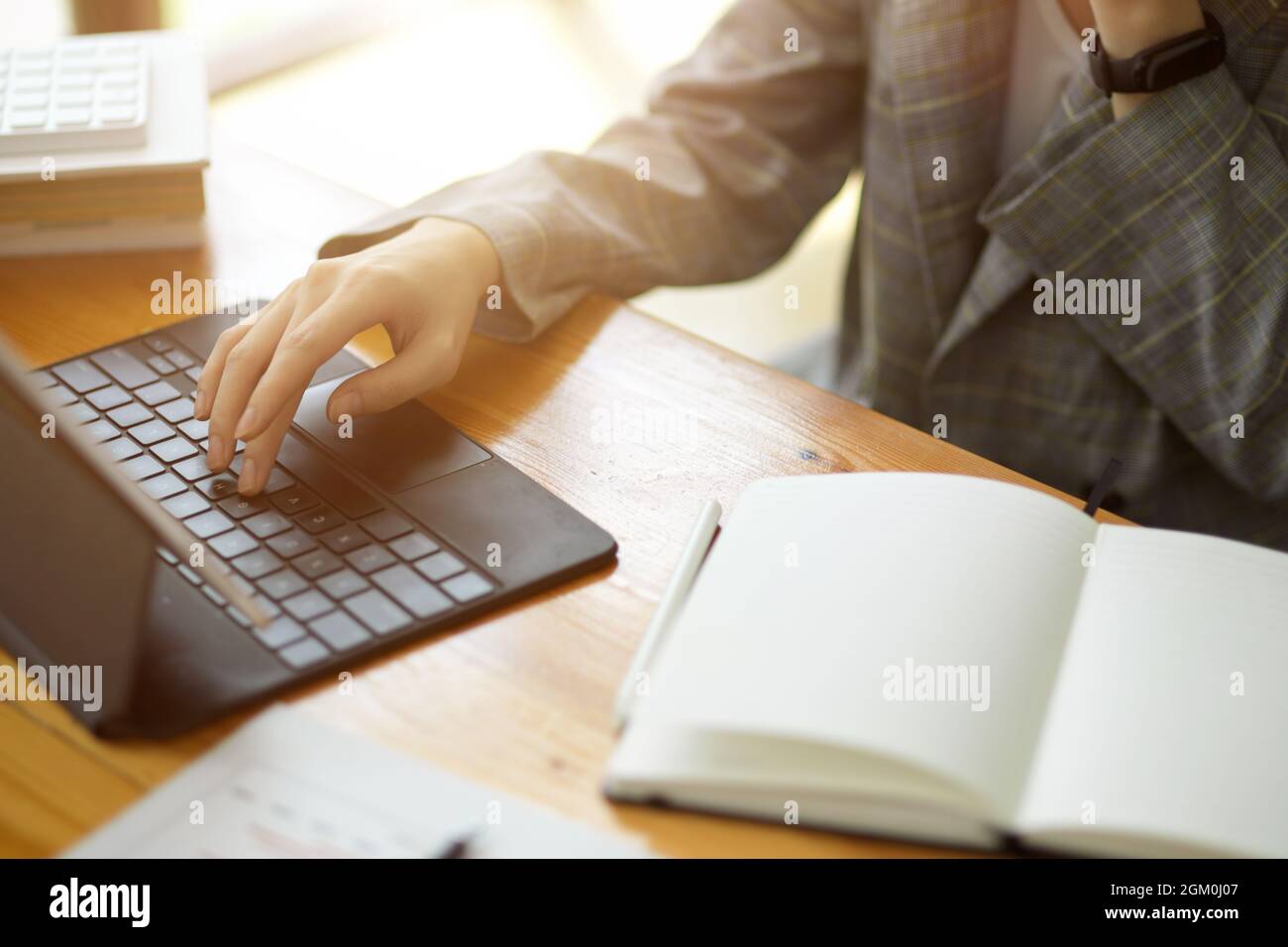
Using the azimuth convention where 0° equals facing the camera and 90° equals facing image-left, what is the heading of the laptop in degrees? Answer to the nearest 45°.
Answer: approximately 225°
